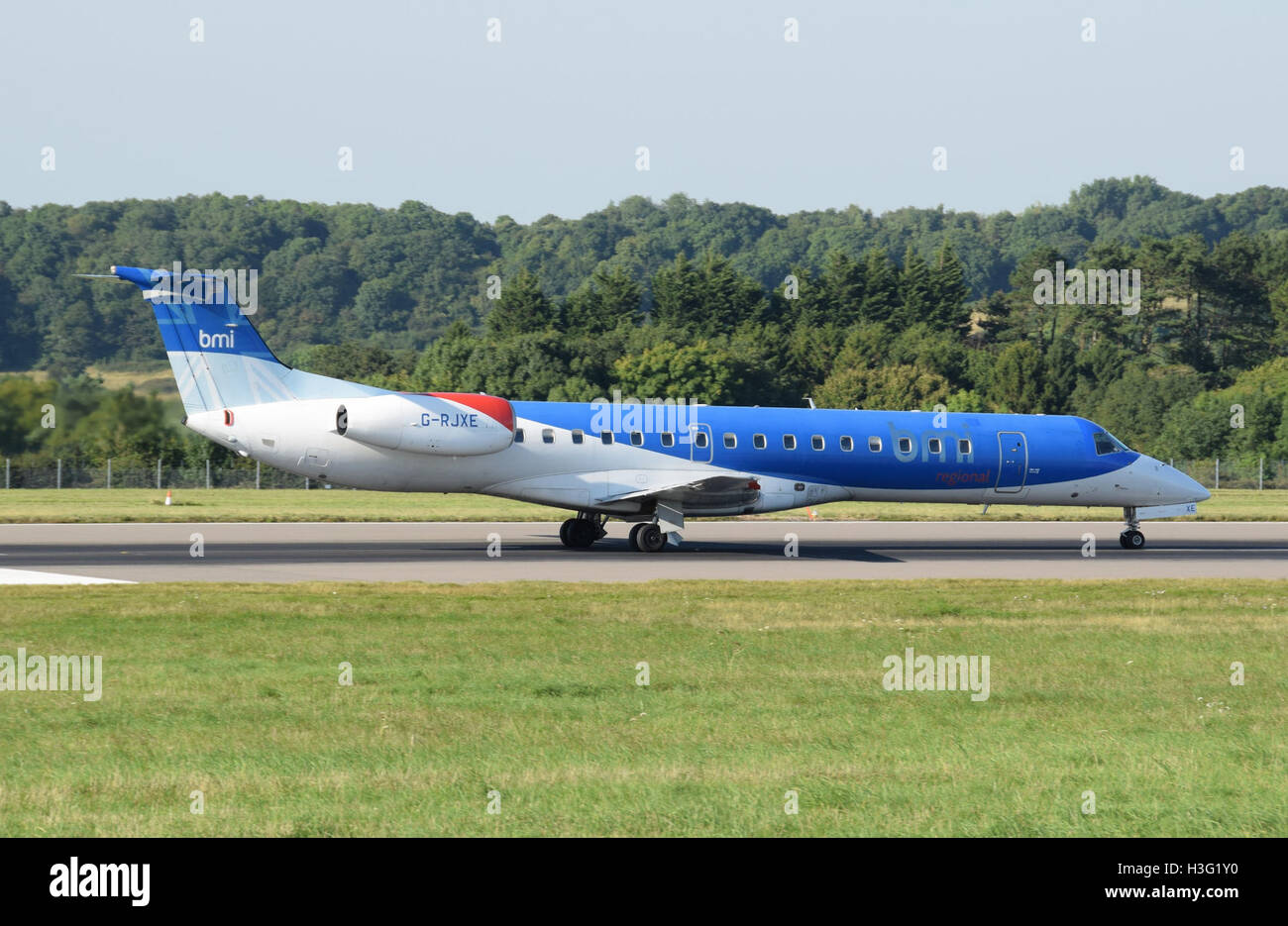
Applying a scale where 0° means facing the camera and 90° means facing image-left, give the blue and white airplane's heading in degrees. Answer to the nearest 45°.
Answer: approximately 270°
